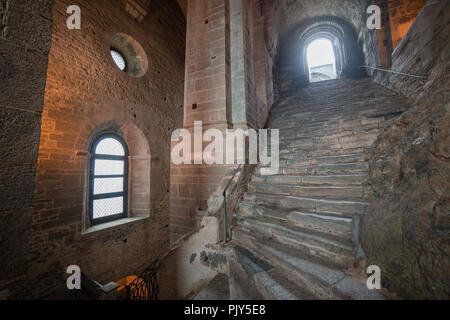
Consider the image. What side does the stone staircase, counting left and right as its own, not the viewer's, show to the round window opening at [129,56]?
right

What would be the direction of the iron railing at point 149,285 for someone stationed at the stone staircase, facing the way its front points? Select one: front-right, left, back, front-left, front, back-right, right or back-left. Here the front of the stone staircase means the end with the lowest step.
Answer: right

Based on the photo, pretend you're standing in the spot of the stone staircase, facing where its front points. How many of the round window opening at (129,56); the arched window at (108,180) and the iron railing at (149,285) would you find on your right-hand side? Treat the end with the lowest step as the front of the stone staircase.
3

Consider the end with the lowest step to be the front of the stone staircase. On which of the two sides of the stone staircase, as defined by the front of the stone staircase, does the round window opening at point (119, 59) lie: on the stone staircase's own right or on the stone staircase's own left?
on the stone staircase's own right

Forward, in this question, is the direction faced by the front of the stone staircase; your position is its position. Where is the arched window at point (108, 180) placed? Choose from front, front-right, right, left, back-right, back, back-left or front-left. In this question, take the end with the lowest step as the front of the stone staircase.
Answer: right

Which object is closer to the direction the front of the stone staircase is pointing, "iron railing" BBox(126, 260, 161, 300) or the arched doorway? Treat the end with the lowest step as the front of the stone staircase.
the iron railing

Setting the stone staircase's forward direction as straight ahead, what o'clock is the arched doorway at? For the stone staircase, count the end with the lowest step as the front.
The arched doorway is roughly at 6 o'clock from the stone staircase.
